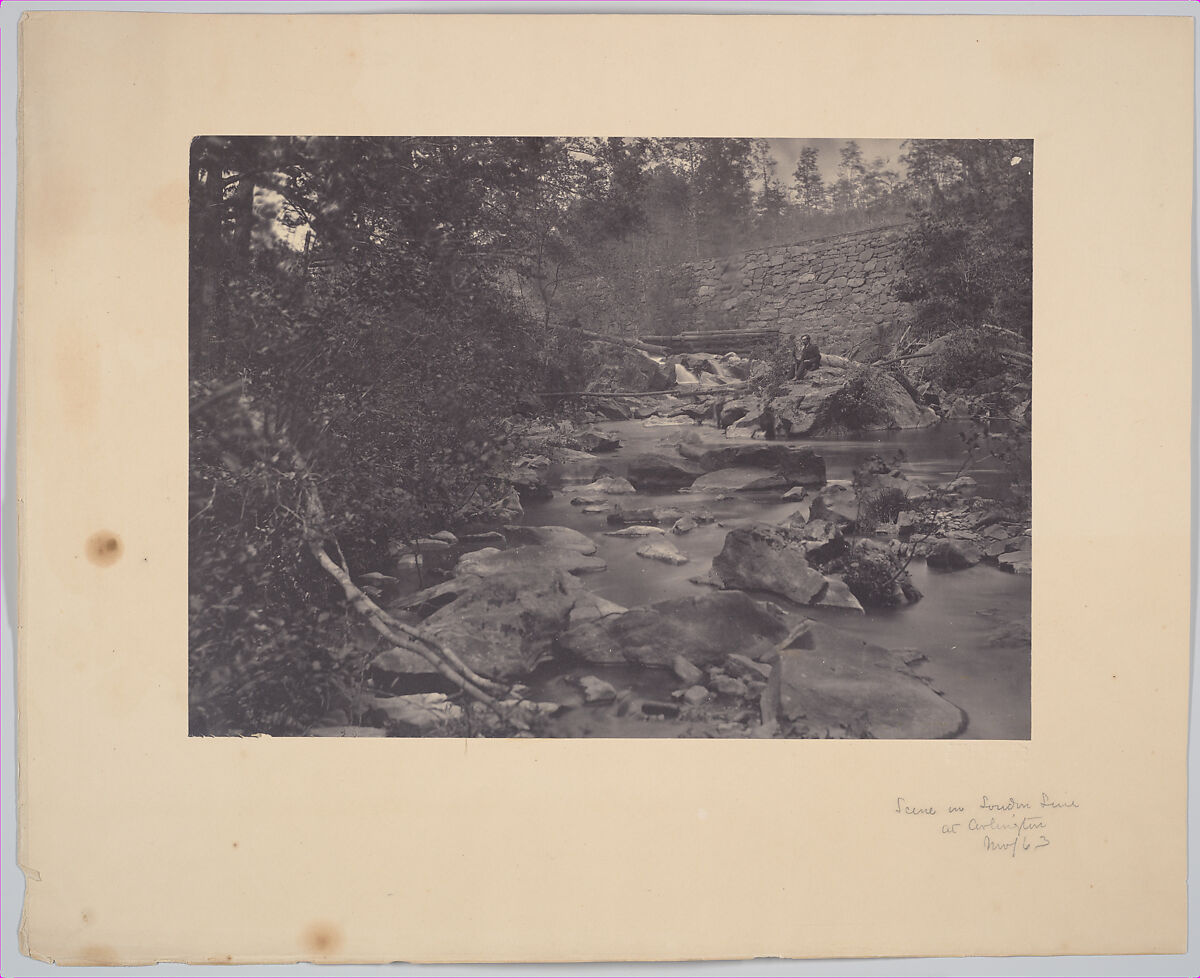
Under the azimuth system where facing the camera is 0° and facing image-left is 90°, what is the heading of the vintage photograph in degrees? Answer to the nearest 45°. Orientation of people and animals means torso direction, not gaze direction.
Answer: approximately 0°
